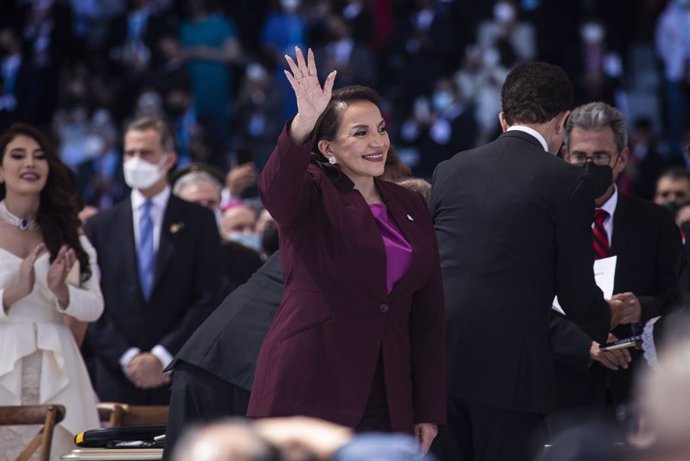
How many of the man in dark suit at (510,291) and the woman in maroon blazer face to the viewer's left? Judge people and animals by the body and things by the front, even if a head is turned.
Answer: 0

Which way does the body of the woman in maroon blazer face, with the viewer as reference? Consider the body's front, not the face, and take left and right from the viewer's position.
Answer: facing the viewer and to the right of the viewer

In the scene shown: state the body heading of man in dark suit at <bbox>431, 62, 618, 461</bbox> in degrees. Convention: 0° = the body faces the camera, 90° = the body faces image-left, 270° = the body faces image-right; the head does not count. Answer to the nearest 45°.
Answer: approximately 225°

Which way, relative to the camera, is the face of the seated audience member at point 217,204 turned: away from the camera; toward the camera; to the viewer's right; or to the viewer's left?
toward the camera

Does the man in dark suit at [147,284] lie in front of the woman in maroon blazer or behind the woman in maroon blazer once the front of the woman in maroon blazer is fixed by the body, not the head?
behind

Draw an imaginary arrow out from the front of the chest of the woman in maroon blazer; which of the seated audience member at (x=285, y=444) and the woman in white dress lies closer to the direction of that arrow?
the seated audience member

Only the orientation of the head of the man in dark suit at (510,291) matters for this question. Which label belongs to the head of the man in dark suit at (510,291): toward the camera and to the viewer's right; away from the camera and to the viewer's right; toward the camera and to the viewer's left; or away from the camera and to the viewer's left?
away from the camera and to the viewer's right

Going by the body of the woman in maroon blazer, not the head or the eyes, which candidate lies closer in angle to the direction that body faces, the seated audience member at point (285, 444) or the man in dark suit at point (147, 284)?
the seated audience member

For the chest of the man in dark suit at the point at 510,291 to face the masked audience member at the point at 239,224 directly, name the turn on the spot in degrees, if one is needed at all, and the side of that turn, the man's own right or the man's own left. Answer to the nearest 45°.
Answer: approximately 90° to the man's own left
